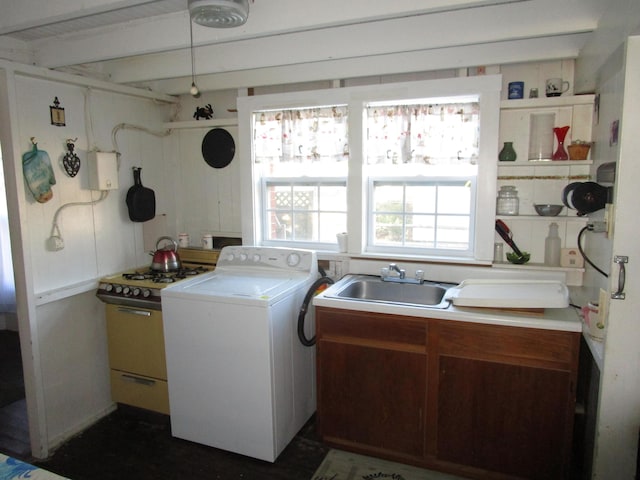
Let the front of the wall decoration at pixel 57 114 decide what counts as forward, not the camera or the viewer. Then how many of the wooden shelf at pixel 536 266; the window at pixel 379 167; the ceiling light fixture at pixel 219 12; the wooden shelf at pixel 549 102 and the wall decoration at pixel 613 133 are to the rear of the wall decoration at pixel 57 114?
0

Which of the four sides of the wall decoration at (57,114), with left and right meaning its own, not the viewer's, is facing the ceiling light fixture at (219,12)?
front

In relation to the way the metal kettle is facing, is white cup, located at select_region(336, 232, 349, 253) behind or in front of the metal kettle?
behind

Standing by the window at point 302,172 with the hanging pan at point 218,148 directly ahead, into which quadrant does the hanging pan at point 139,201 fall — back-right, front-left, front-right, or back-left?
front-left

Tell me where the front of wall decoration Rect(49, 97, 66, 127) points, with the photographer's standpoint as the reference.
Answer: facing the viewer and to the right of the viewer

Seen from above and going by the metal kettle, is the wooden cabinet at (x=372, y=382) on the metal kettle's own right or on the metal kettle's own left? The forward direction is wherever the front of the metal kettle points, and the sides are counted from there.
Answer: on the metal kettle's own left

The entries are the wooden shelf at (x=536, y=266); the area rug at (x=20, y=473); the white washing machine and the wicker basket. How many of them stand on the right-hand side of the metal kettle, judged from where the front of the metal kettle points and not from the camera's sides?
0

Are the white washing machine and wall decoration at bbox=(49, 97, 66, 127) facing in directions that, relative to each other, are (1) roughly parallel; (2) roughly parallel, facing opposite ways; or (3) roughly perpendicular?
roughly perpendicular

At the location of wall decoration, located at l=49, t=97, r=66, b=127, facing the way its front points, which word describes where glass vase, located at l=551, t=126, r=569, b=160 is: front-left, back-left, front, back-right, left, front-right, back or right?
front

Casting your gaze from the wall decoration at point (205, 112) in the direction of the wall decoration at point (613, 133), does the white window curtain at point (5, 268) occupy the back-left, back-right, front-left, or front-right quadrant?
back-right

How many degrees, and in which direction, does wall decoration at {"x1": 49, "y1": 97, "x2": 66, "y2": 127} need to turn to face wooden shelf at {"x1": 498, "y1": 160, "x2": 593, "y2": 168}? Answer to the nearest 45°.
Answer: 0° — it already faces it

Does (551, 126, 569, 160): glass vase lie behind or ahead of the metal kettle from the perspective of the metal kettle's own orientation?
behind

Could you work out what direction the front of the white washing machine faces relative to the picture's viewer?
facing the viewer and to the left of the viewer

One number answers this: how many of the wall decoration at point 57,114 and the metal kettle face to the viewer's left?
1
